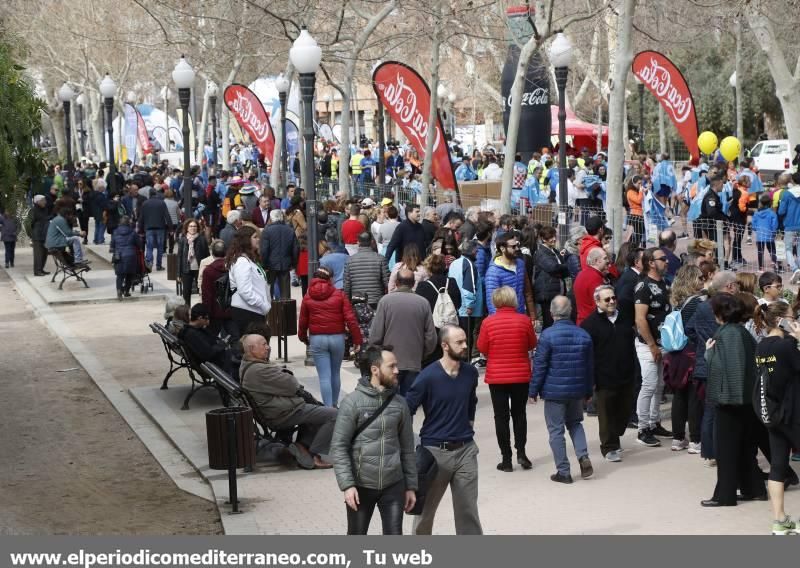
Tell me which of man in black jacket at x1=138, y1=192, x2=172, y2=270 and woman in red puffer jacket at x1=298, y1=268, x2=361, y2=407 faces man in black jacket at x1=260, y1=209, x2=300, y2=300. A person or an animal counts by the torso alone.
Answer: the woman in red puffer jacket

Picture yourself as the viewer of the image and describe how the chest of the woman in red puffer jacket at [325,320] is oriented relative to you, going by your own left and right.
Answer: facing away from the viewer

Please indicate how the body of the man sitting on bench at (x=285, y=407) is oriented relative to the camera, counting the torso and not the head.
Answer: to the viewer's right

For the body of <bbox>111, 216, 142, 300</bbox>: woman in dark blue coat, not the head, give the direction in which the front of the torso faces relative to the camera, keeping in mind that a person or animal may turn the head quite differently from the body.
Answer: away from the camera

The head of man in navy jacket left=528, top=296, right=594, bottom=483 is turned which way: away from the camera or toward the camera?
away from the camera
